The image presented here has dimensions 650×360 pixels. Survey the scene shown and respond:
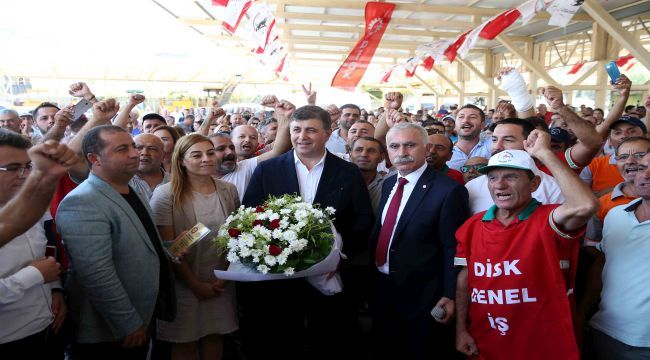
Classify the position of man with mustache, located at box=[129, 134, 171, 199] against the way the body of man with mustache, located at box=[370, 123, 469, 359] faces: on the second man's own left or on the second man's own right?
on the second man's own right

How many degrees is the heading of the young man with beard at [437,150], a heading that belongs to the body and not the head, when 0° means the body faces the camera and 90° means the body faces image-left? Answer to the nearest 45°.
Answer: approximately 45°

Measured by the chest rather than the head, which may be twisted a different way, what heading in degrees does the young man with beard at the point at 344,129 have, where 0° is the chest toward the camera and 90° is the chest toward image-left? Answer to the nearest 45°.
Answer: approximately 0°

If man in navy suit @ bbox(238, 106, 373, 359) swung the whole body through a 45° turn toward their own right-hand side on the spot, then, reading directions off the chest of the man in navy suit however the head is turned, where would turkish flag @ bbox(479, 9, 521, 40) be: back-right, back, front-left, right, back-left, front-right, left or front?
back

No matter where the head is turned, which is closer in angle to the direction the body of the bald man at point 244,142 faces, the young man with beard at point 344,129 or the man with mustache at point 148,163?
the man with mustache

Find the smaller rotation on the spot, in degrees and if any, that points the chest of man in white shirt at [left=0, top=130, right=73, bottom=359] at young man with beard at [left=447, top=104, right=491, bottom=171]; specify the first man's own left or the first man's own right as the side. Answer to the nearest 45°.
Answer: approximately 45° to the first man's own left

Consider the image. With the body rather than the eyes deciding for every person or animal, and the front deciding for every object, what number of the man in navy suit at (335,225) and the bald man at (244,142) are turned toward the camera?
2

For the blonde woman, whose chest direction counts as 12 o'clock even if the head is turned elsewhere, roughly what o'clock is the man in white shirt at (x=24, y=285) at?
The man in white shirt is roughly at 3 o'clock from the blonde woman.

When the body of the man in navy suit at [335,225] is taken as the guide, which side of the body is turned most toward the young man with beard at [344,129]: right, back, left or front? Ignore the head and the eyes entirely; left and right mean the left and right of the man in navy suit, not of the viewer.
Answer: back
